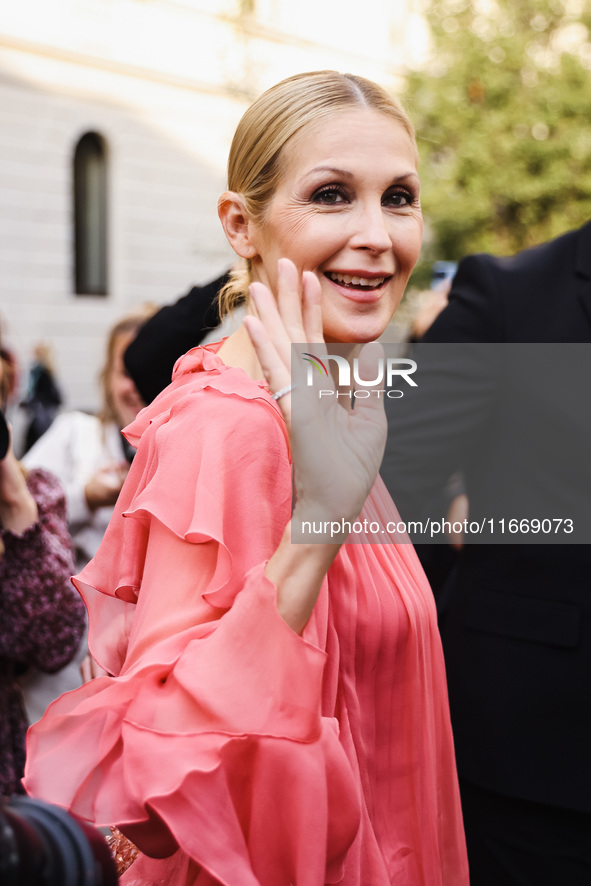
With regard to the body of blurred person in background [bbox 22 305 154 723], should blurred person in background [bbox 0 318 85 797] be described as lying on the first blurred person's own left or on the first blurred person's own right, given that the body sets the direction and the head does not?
on the first blurred person's own right

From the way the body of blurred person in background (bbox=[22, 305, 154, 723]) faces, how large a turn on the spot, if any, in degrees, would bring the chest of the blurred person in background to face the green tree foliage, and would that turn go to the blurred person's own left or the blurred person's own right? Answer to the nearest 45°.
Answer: approximately 90° to the blurred person's own left

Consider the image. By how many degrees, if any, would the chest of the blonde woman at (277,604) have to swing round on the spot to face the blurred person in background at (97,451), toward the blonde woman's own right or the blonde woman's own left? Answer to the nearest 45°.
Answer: approximately 135° to the blonde woman's own left

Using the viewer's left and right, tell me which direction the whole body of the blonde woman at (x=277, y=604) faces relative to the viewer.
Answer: facing the viewer and to the right of the viewer

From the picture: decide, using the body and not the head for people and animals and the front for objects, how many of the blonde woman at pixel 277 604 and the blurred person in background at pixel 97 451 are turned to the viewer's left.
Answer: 0

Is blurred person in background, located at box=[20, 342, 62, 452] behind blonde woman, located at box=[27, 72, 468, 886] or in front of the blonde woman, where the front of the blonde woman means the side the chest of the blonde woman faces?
behind

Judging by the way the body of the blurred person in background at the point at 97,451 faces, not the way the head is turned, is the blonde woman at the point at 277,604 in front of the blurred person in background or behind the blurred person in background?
in front
